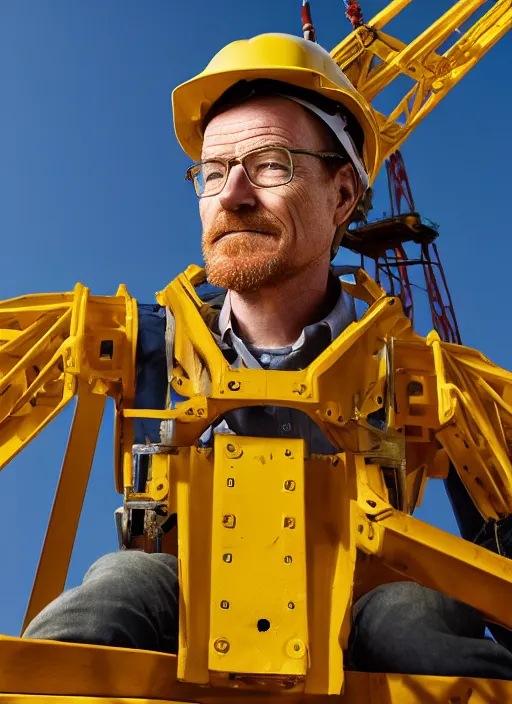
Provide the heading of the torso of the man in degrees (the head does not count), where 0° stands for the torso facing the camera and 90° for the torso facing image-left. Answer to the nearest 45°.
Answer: approximately 0°

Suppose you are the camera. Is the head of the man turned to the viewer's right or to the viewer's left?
to the viewer's left
